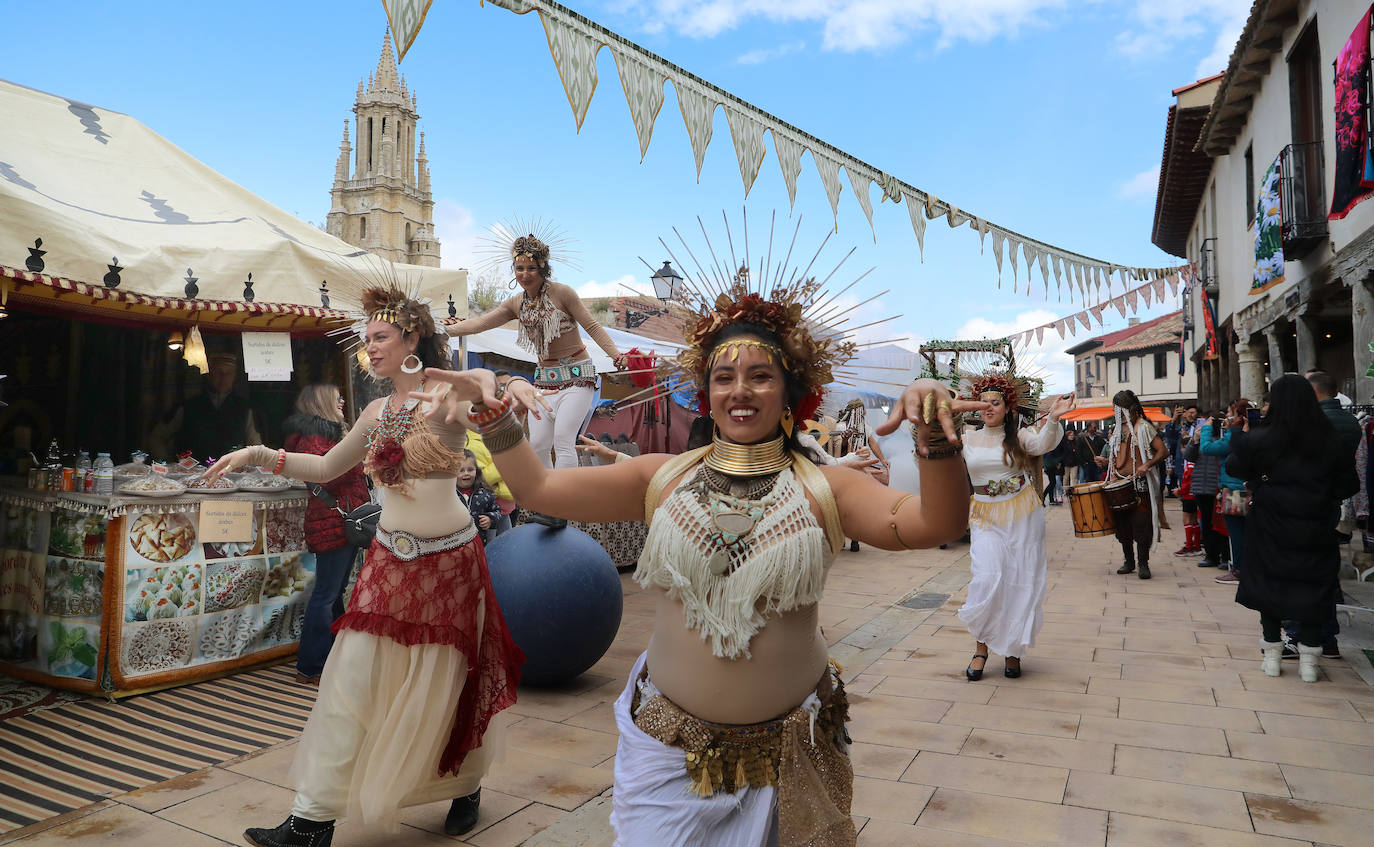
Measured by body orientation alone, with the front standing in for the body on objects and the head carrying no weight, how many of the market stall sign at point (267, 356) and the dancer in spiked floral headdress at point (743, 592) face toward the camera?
2

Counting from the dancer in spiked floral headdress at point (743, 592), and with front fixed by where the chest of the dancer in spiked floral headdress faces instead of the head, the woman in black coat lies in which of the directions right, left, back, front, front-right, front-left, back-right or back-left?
back-left

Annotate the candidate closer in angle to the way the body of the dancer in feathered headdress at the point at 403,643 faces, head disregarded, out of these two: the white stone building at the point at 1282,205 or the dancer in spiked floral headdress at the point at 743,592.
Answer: the dancer in spiked floral headdress

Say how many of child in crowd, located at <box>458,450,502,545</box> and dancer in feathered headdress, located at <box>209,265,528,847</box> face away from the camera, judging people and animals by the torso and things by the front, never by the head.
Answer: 0

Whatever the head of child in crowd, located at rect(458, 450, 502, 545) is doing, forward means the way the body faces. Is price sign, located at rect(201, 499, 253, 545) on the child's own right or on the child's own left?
on the child's own right

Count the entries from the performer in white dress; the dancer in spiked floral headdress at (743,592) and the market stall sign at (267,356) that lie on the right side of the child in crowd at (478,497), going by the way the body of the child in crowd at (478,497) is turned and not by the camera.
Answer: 1

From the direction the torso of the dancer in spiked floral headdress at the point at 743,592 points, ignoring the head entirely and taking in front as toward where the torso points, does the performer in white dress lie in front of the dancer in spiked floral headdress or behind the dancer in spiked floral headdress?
behind

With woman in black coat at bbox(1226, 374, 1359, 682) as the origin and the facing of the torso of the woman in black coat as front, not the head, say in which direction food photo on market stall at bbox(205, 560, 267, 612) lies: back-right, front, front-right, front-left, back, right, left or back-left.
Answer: back-left

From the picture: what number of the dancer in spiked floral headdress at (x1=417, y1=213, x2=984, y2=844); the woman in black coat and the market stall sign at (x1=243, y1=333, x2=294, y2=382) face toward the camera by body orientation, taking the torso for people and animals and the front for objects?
2

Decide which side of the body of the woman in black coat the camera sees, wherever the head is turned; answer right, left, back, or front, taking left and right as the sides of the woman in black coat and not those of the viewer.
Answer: back

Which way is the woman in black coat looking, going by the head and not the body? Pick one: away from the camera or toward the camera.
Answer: away from the camera

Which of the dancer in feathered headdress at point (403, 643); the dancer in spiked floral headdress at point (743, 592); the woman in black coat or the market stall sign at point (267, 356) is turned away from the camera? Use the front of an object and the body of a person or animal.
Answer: the woman in black coat
